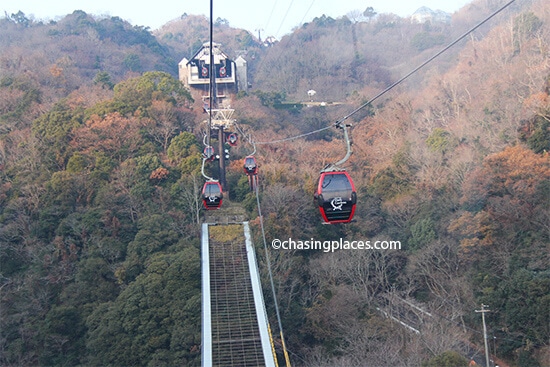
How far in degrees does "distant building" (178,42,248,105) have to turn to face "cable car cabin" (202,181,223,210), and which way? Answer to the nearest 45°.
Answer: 0° — it already faces it

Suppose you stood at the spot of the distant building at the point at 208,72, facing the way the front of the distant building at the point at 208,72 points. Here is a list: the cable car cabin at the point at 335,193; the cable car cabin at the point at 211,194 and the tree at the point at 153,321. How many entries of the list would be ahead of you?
3

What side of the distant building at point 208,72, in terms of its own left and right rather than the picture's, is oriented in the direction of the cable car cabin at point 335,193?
front

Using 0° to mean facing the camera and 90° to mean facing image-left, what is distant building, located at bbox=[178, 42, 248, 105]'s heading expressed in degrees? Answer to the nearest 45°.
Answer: approximately 0°

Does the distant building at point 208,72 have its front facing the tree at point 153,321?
yes
